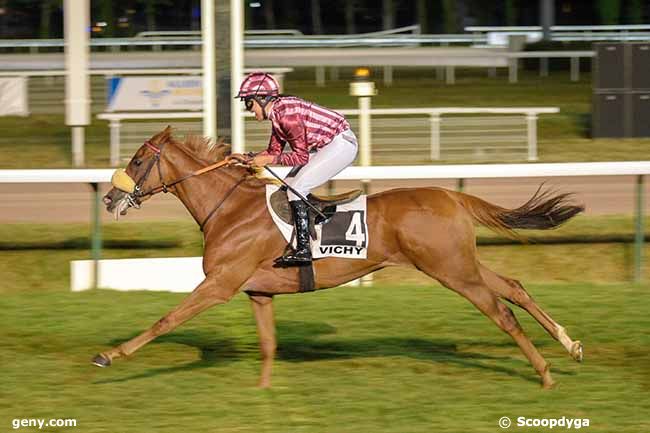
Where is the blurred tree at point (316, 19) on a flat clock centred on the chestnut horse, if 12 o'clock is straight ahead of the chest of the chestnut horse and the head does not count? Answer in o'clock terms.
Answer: The blurred tree is roughly at 3 o'clock from the chestnut horse.

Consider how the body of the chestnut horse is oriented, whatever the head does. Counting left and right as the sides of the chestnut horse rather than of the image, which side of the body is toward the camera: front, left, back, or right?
left

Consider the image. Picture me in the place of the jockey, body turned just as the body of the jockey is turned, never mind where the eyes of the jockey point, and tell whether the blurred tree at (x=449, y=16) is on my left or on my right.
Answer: on my right

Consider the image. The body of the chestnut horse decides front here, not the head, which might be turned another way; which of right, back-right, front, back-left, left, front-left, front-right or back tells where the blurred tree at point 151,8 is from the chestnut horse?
right

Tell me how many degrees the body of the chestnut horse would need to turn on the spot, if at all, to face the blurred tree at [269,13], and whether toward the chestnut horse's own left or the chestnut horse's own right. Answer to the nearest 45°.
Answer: approximately 90° to the chestnut horse's own right

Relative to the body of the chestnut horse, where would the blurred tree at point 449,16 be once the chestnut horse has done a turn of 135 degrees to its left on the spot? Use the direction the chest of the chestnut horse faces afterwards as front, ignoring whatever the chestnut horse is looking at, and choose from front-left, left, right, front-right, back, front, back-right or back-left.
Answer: back-left

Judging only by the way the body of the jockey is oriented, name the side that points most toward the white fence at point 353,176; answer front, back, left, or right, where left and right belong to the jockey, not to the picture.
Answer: right

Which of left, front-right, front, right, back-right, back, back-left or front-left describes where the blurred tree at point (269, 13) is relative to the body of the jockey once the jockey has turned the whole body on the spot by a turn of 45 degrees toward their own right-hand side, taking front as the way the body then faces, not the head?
front-right

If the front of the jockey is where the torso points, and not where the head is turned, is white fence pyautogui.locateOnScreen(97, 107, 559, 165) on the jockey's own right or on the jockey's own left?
on the jockey's own right

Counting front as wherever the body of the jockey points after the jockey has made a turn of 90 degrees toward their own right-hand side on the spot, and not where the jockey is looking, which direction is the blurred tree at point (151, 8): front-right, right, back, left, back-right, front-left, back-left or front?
front

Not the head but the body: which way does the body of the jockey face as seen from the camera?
to the viewer's left

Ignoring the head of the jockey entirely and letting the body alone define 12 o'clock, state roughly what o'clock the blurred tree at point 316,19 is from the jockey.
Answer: The blurred tree is roughly at 3 o'clock from the jockey.

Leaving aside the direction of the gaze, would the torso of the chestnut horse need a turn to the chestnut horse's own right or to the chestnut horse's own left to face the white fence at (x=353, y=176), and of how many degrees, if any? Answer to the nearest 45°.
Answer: approximately 90° to the chestnut horse's own right
